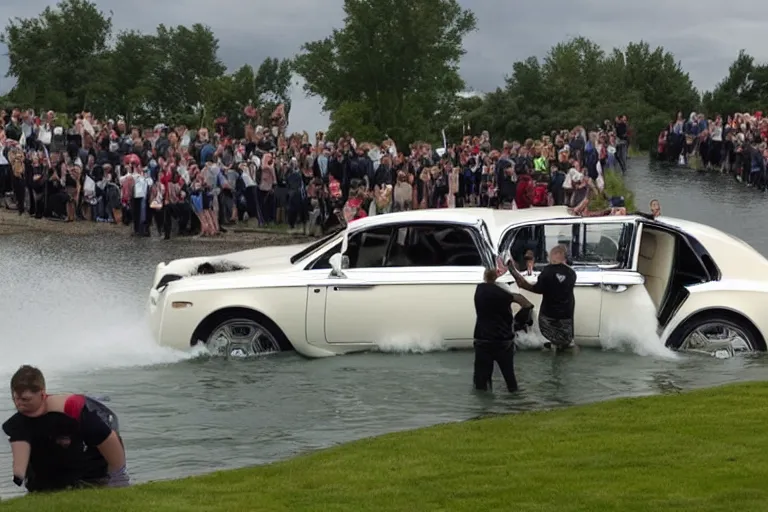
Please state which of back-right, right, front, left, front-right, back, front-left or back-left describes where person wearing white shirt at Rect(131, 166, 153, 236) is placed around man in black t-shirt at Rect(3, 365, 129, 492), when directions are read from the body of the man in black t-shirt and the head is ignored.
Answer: back-right

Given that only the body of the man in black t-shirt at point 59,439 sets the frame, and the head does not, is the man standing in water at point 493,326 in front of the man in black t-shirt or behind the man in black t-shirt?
behind

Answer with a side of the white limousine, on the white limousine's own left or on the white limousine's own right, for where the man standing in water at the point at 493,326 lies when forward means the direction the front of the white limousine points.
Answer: on the white limousine's own left

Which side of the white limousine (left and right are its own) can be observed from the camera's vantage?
left

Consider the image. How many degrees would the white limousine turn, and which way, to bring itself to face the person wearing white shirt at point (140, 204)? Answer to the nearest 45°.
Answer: approximately 45° to its right

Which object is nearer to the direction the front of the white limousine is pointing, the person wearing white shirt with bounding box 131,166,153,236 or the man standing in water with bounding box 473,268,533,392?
the person wearing white shirt

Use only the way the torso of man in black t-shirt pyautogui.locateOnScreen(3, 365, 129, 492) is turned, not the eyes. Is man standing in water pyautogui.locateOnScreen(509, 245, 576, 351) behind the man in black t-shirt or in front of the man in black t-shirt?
behind

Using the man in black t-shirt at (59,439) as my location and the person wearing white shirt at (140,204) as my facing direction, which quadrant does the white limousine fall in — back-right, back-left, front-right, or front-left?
front-right

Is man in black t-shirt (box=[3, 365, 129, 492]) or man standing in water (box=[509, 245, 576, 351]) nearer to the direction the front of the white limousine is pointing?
the man in black t-shirt

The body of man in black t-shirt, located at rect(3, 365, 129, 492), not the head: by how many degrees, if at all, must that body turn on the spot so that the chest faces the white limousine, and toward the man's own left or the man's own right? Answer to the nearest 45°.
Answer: approximately 180°

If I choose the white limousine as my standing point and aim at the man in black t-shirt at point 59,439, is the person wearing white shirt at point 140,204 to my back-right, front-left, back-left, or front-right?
back-right

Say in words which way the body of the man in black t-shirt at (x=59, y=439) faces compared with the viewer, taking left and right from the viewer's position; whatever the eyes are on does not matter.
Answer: facing the viewer and to the left of the viewer

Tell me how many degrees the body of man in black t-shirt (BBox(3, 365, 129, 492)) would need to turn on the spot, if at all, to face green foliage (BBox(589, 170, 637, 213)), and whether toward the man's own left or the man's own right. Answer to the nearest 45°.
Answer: approximately 180°

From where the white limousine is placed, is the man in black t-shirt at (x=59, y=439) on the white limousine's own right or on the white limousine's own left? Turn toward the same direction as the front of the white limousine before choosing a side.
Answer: on the white limousine's own left

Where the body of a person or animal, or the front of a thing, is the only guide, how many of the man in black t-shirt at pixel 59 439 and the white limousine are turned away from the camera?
0

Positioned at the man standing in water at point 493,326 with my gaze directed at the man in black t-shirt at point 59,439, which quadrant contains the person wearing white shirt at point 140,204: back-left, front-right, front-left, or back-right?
back-right
